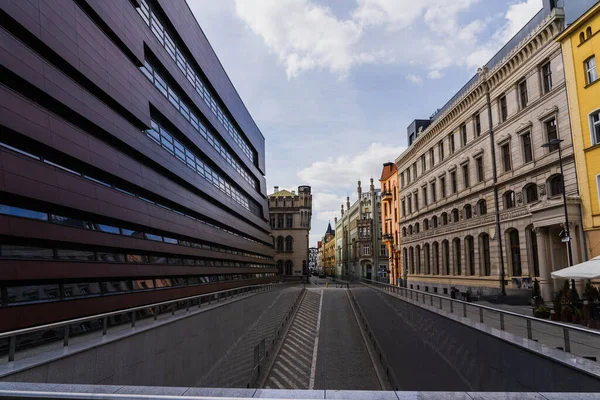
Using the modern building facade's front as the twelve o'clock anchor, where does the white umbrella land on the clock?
The white umbrella is roughly at 12 o'clock from the modern building facade.

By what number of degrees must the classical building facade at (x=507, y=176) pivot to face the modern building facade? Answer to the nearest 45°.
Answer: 0° — it already faces it

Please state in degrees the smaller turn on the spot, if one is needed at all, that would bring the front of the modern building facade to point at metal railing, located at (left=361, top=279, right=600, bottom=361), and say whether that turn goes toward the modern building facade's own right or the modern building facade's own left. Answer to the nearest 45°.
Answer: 0° — it already faces it

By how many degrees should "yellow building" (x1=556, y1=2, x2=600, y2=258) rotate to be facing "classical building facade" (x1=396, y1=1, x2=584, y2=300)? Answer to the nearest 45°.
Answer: approximately 90° to its right

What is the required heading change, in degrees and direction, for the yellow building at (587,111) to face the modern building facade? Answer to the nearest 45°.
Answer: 0° — it already faces it

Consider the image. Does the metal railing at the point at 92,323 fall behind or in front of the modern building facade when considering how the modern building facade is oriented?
in front

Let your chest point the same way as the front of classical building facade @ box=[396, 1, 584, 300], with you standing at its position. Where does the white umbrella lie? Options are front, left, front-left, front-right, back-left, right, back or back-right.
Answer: front-left

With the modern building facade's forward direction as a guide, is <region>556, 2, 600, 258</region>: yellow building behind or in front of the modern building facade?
in front

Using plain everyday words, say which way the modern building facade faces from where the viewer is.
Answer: facing the viewer and to the right of the viewer

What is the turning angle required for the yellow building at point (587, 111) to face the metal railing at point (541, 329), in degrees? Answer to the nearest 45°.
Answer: approximately 45° to its left

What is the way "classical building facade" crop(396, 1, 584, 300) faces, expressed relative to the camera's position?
facing the viewer and to the left of the viewer

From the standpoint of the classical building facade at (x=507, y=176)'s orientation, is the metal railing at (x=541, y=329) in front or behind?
in front

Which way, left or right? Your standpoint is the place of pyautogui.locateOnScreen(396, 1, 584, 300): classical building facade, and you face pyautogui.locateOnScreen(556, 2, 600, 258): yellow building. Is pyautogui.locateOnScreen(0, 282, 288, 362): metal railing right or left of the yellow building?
right

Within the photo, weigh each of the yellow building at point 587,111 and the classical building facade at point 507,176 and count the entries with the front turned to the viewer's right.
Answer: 0
